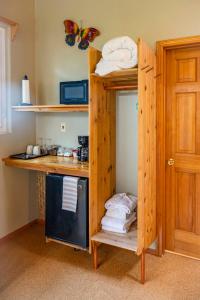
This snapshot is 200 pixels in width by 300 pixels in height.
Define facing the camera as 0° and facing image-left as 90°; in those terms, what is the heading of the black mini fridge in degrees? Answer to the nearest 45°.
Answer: approximately 45°

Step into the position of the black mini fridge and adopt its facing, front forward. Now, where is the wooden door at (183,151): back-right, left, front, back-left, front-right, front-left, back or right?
back-left

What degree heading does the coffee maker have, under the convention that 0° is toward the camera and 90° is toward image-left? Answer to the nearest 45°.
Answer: approximately 45°

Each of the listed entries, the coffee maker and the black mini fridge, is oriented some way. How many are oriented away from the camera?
0
